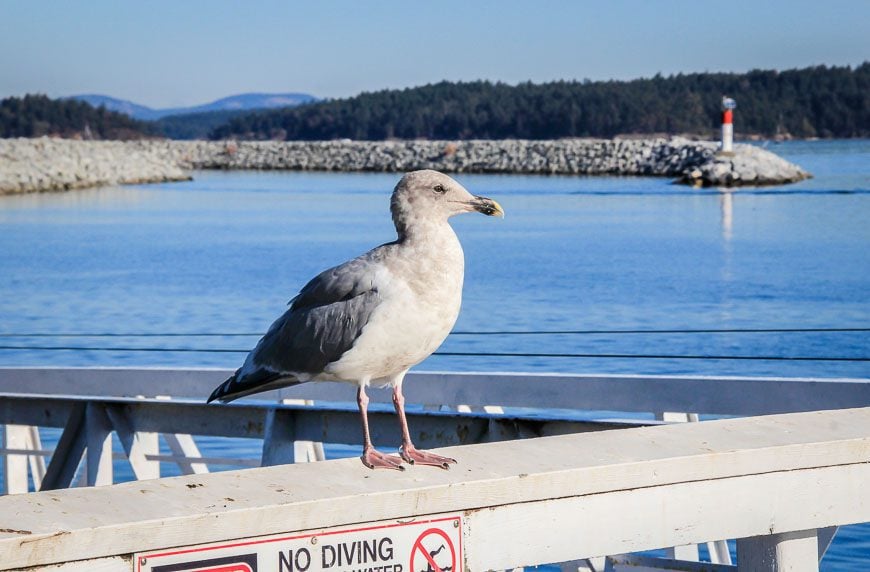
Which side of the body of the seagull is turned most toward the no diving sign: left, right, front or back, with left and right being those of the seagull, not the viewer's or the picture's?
right

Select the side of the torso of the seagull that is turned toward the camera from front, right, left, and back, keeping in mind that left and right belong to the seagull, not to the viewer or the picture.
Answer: right

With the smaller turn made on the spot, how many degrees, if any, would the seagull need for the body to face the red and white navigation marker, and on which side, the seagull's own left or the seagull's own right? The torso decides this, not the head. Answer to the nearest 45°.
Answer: approximately 90° to the seagull's own left
